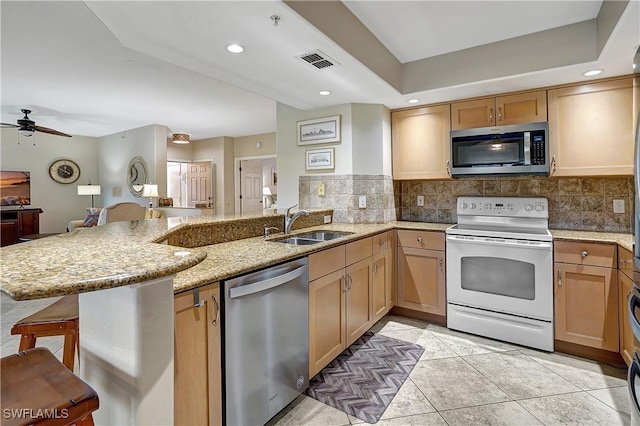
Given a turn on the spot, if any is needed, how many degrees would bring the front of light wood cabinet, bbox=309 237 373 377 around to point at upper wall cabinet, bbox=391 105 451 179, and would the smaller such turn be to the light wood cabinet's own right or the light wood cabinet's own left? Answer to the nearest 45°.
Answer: approximately 90° to the light wood cabinet's own left

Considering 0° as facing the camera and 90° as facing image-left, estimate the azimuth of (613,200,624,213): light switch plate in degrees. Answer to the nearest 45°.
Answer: approximately 0°

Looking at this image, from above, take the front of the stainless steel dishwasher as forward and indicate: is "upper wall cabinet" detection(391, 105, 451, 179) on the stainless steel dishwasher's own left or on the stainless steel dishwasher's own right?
on the stainless steel dishwasher's own left

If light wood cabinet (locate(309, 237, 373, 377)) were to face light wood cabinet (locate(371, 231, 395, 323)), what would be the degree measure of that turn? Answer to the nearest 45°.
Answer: approximately 90° to its left

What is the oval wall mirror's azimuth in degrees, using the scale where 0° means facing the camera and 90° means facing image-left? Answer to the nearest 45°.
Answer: approximately 45°

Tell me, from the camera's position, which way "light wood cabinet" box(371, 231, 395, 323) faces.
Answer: facing the viewer and to the right of the viewer

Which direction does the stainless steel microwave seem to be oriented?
toward the camera

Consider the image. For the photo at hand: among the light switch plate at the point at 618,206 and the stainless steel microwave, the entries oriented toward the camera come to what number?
2

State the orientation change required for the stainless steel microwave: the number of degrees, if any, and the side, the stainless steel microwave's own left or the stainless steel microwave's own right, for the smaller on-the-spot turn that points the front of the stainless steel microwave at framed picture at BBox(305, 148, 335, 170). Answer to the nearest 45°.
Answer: approximately 90° to the stainless steel microwave's own right
